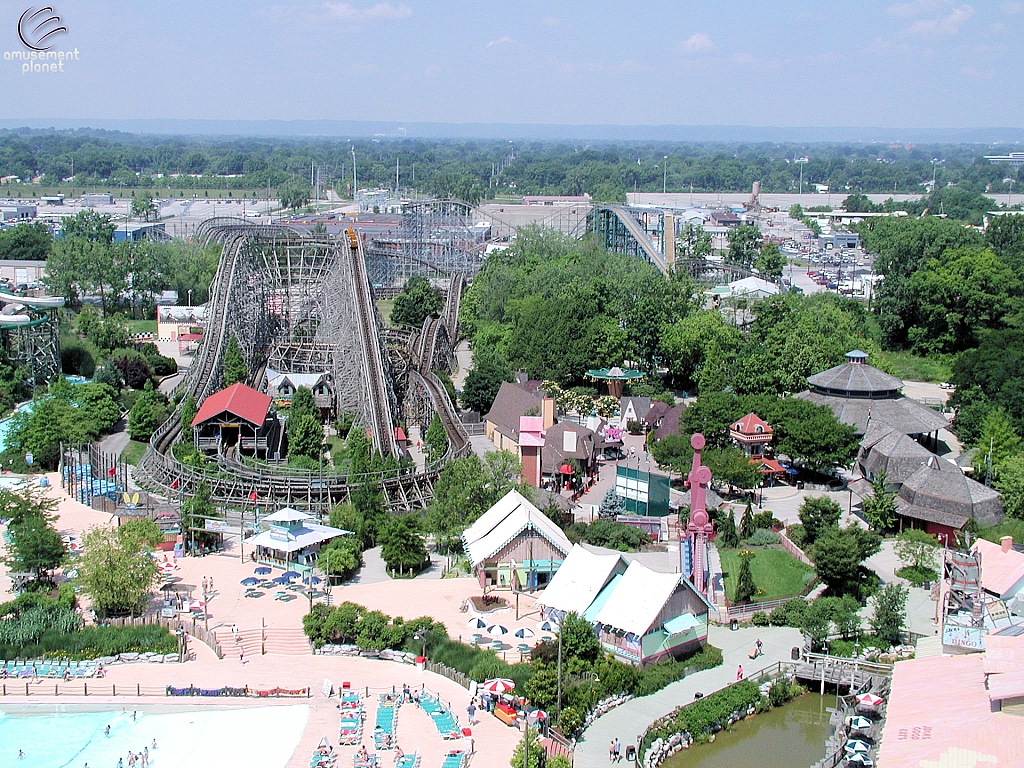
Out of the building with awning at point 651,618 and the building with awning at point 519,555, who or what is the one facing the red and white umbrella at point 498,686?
the building with awning at point 519,555

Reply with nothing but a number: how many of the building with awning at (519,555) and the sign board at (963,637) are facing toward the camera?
2

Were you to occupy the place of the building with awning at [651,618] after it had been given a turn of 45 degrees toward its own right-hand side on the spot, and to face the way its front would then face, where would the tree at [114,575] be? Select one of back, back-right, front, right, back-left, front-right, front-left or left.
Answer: right

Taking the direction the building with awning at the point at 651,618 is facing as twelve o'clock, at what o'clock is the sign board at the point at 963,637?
The sign board is roughly at 11 o'clock from the building with awning.

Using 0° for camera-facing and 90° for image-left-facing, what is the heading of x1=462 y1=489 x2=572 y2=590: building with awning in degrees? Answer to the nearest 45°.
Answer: approximately 0°

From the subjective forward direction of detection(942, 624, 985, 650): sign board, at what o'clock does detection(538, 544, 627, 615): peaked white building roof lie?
The peaked white building roof is roughly at 3 o'clock from the sign board.

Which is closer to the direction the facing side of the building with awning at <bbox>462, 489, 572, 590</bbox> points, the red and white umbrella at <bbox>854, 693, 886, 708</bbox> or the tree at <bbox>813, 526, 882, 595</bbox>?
the red and white umbrella

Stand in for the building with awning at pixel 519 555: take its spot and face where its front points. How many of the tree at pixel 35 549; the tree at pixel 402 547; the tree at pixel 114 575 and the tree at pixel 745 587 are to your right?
3

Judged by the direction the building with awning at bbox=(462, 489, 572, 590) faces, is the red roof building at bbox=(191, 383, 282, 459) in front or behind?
behind

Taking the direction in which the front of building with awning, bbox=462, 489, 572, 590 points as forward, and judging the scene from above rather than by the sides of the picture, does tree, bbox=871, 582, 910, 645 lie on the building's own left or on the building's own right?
on the building's own left

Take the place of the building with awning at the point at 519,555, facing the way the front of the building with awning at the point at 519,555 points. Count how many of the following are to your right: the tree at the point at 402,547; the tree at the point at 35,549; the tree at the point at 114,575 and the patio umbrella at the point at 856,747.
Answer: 3

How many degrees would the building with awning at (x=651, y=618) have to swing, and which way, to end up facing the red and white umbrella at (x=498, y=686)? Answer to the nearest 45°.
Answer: approximately 90° to its right

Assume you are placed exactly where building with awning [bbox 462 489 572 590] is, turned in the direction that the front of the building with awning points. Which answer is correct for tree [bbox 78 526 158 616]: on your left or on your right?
on your right

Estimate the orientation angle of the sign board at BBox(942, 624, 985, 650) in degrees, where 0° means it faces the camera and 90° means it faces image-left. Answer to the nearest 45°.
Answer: approximately 0°

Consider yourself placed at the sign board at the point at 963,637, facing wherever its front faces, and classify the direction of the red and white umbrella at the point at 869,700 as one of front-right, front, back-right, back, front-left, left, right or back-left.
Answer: front-right

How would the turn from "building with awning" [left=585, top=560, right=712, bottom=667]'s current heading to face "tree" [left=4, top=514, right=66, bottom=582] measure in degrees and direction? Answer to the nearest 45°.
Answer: approximately 135° to its right
